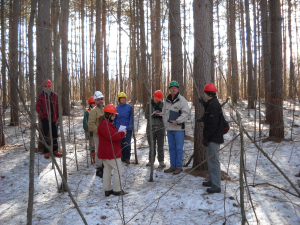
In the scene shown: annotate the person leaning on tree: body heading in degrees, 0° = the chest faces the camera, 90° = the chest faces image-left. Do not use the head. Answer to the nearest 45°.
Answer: approximately 90°

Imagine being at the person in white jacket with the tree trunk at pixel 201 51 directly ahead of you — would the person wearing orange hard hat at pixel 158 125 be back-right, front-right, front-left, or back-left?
back-left

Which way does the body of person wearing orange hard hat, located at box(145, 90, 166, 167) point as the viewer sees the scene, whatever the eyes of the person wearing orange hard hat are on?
toward the camera

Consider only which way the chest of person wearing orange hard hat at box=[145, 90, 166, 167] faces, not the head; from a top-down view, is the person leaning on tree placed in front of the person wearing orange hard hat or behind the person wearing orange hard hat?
in front

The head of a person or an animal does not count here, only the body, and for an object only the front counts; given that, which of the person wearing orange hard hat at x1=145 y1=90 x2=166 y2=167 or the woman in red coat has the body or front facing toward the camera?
the person wearing orange hard hat

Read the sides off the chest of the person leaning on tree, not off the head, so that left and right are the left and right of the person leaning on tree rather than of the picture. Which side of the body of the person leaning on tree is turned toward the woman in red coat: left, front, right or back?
front

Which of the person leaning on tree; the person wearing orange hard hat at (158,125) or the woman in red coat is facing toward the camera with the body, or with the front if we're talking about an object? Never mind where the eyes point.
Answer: the person wearing orange hard hat
